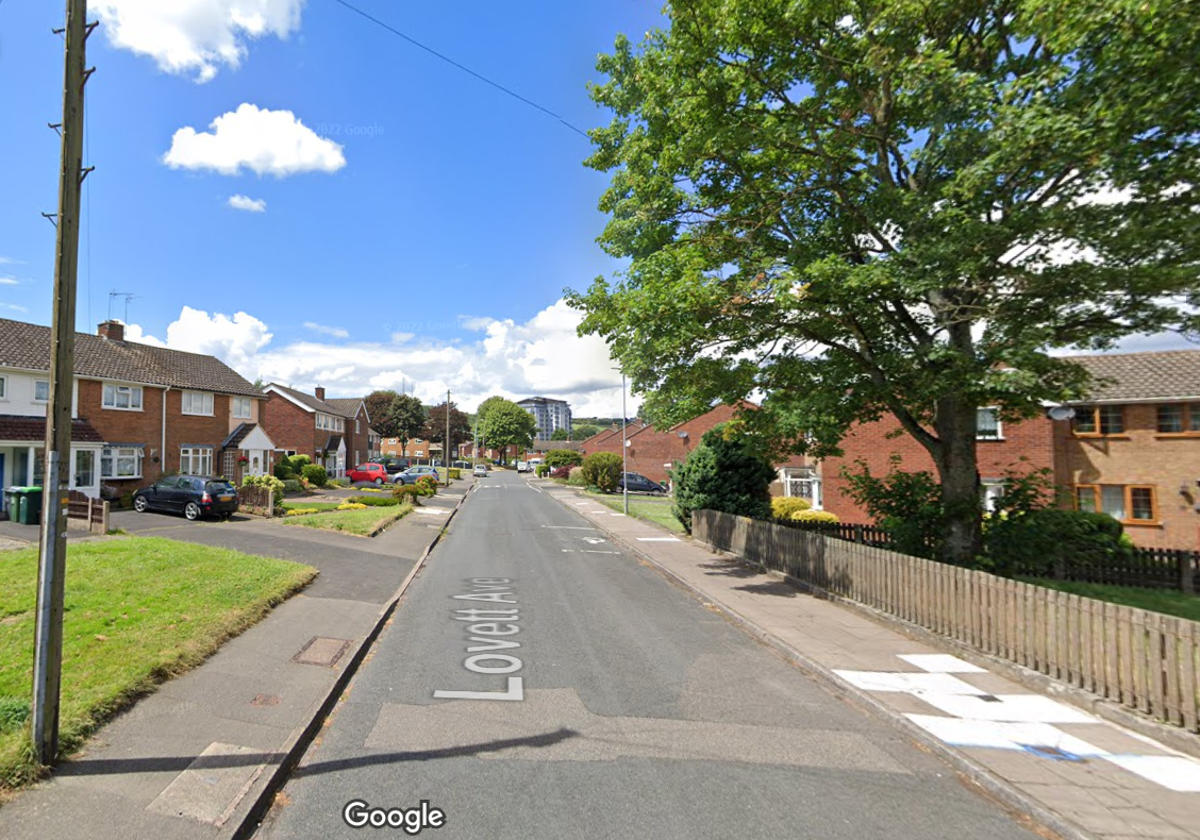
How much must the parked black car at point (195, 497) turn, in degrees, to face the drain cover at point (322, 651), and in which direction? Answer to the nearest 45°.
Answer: approximately 135° to its left

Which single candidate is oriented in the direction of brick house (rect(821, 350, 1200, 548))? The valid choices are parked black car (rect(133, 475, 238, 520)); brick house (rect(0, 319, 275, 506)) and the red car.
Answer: brick house (rect(0, 319, 275, 506))

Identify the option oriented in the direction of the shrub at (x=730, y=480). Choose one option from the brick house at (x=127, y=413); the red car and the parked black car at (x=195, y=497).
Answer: the brick house

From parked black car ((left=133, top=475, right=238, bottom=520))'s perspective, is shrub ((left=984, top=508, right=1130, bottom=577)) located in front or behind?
behind

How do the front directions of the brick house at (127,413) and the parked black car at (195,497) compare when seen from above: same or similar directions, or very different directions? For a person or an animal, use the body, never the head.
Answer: very different directions

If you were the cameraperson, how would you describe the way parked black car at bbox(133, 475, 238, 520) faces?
facing away from the viewer and to the left of the viewer

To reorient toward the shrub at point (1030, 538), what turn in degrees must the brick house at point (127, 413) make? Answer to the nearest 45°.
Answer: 0° — it already faces it

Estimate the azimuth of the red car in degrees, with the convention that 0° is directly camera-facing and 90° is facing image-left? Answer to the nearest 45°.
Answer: approximately 135°

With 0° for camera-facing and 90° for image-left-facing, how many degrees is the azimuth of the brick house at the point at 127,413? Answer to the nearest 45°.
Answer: approximately 315°

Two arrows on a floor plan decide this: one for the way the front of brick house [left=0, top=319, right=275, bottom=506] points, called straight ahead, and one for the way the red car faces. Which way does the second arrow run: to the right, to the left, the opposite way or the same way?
the opposite way

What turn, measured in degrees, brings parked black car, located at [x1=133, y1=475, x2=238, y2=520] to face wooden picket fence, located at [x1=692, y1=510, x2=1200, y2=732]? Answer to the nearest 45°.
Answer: approximately 135° to its left
